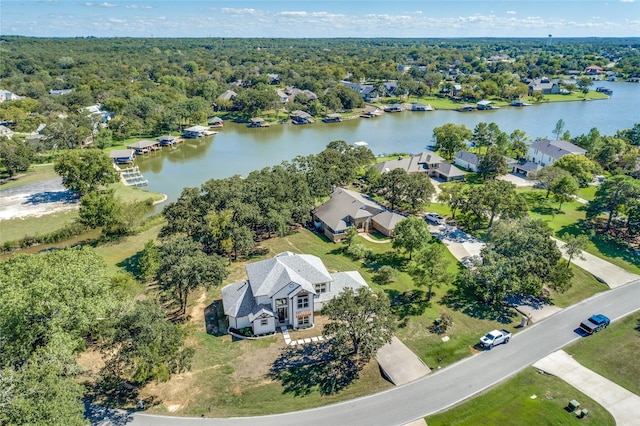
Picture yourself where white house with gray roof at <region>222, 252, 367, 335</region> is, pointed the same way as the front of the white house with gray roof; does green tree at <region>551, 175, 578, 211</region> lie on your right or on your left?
on your left

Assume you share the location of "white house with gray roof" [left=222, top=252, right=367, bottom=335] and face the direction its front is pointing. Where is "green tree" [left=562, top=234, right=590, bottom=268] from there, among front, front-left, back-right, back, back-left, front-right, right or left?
left

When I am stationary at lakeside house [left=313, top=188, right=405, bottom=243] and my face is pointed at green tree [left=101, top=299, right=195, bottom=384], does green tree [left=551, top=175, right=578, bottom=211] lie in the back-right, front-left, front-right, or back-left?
back-left

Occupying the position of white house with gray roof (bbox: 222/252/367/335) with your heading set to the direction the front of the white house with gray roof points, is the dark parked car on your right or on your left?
on your left

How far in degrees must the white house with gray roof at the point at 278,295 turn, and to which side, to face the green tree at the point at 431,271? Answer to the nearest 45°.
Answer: approximately 90° to its left

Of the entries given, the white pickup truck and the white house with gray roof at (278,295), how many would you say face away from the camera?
0

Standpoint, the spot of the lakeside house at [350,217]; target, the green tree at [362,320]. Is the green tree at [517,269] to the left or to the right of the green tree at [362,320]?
left

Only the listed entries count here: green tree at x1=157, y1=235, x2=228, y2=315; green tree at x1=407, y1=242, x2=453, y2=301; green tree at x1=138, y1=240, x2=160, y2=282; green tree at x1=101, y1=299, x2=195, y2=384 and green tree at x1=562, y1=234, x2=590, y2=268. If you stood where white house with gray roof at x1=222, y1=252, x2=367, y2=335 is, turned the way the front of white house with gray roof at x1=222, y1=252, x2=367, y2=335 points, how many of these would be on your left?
2

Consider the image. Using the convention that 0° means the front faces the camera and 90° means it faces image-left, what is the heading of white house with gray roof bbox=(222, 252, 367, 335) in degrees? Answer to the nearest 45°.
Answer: approximately 0°
